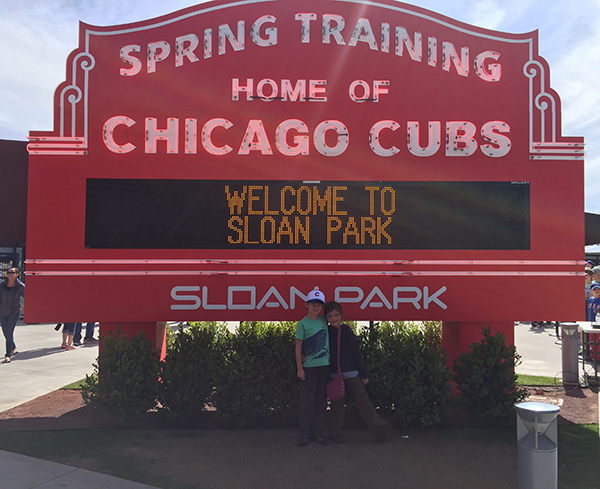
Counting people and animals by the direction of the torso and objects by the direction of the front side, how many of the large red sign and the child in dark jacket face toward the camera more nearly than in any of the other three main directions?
2

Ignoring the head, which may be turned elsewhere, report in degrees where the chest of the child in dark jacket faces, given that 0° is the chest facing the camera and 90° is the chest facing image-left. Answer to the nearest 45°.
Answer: approximately 0°

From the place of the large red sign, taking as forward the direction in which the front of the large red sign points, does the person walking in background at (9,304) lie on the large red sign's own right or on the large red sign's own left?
on the large red sign's own right

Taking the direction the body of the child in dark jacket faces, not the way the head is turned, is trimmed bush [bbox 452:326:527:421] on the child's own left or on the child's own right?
on the child's own left

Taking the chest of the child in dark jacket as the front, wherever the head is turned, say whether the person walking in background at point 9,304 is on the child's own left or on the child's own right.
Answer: on the child's own right

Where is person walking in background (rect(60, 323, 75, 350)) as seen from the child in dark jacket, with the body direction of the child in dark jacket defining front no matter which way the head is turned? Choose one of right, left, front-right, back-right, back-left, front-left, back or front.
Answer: back-right

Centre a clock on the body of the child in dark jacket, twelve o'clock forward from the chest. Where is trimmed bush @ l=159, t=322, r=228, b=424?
The trimmed bush is roughly at 3 o'clock from the child in dark jacket.

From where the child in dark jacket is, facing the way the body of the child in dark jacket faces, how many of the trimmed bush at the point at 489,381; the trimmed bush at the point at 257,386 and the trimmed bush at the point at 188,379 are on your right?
2

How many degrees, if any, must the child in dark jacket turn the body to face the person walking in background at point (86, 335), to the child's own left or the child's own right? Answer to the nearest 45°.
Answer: approximately 135° to the child's own right

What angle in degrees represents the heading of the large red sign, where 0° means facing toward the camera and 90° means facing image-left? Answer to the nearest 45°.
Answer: approximately 0°
